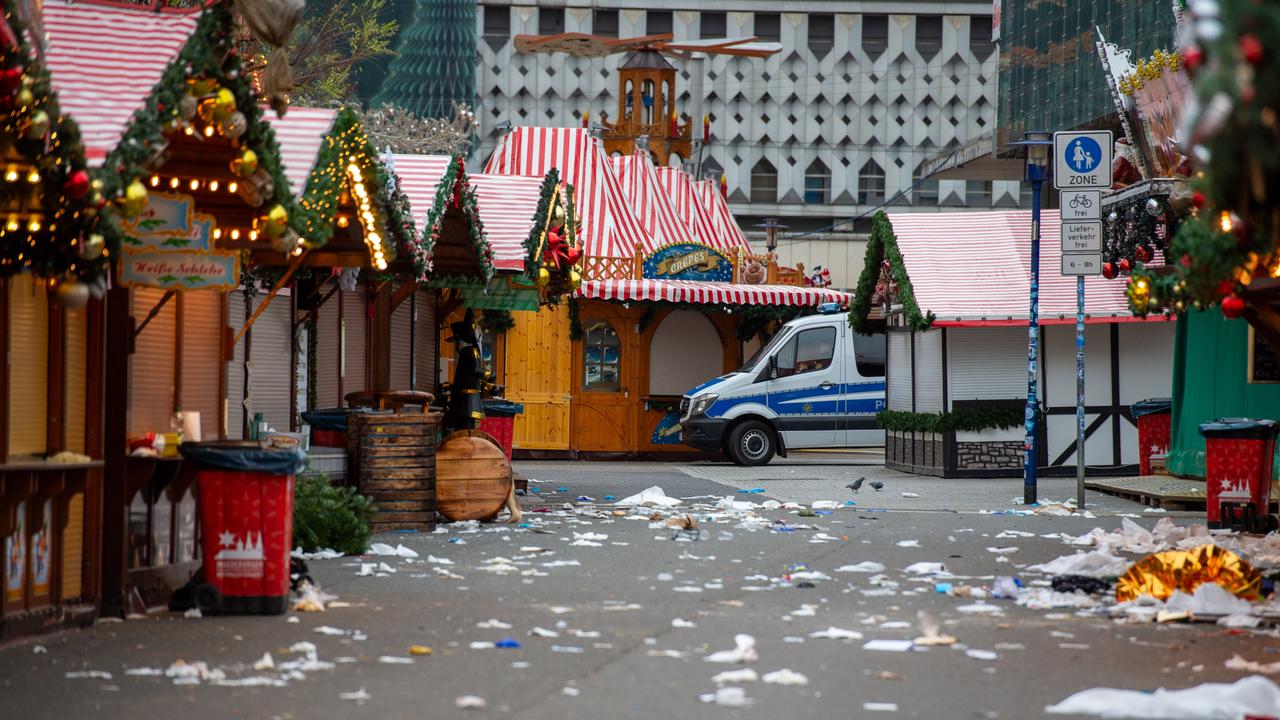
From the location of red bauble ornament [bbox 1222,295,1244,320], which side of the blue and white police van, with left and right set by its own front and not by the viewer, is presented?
left

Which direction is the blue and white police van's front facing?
to the viewer's left

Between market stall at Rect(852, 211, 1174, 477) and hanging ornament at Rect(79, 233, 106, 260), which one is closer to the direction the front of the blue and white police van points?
the hanging ornament

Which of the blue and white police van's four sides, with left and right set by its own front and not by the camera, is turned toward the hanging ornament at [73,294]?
left

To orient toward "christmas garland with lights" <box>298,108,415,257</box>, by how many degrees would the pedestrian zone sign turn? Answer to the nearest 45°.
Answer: approximately 45° to its right

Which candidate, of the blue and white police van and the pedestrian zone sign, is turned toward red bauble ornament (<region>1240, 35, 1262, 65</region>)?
the pedestrian zone sign

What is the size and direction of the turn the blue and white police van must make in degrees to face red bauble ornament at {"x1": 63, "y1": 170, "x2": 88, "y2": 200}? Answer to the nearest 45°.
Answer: approximately 90° to its left

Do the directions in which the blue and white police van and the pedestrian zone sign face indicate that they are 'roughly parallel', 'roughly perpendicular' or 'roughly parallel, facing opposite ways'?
roughly perpendicular

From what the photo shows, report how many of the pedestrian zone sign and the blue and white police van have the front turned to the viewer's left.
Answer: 1
